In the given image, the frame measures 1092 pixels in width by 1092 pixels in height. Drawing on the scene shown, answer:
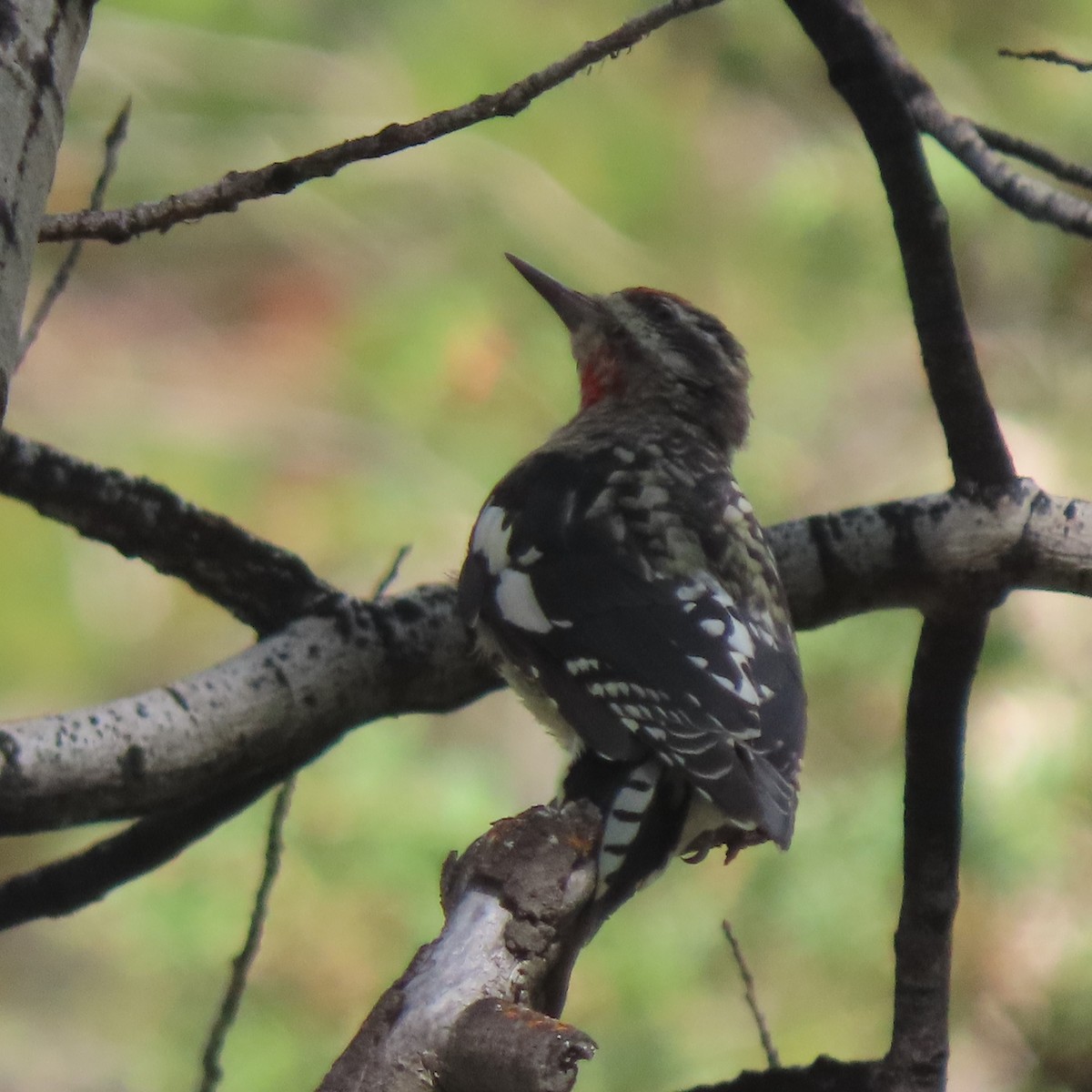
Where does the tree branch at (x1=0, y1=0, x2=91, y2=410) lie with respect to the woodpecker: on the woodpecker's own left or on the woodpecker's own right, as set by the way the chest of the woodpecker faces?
on the woodpecker's own left

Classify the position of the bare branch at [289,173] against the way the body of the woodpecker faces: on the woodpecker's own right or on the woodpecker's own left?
on the woodpecker's own left

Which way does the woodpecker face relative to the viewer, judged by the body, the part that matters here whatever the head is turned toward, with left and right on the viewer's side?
facing away from the viewer and to the left of the viewer
